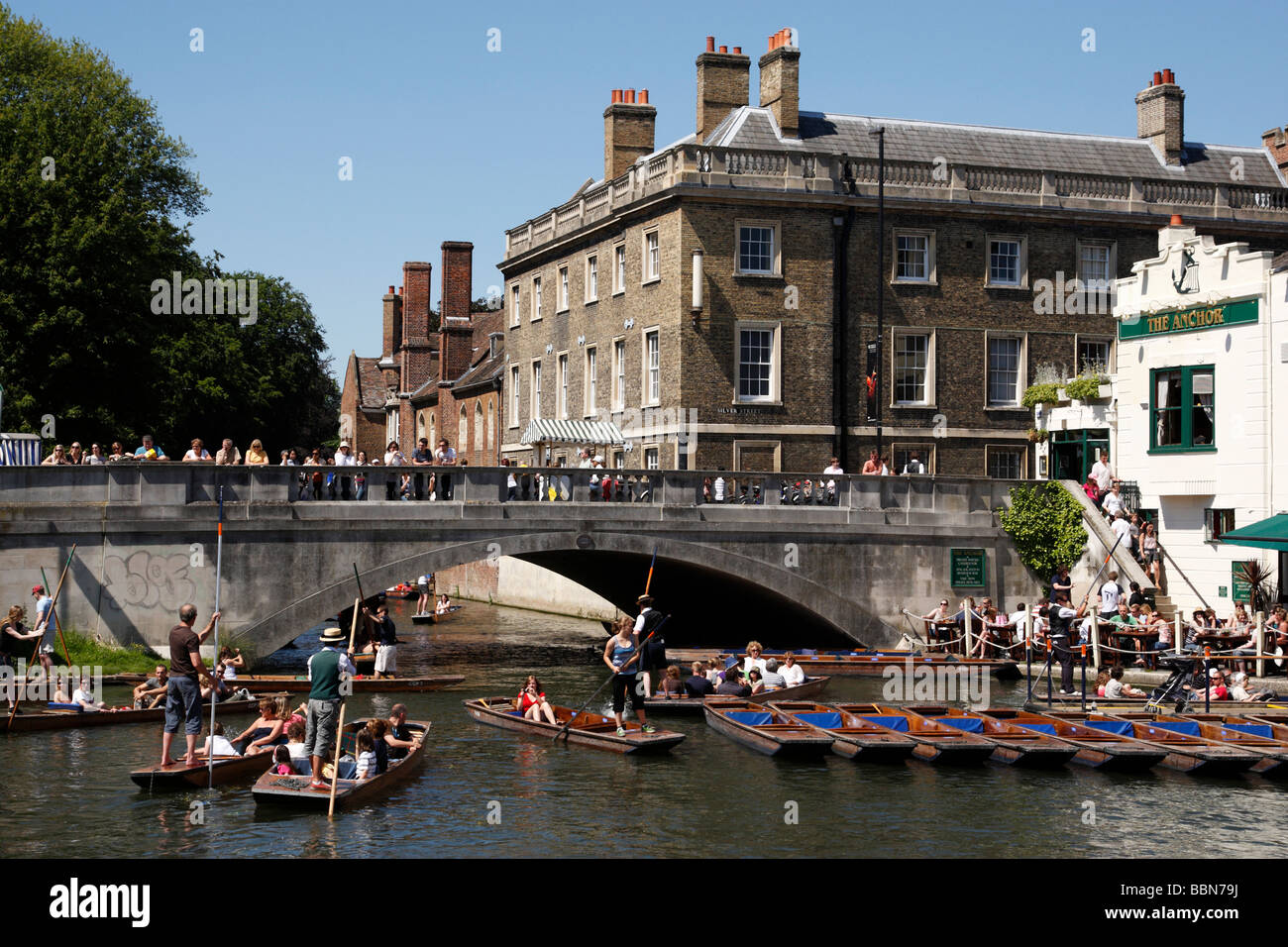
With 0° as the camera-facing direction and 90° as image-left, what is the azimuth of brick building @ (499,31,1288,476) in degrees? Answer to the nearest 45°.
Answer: approximately 0°

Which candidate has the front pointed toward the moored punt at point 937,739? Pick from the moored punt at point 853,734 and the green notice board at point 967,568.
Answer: the green notice board

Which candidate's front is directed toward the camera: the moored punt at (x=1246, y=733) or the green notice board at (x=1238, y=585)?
the green notice board

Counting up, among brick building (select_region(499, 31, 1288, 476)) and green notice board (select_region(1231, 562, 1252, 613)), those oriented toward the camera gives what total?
2

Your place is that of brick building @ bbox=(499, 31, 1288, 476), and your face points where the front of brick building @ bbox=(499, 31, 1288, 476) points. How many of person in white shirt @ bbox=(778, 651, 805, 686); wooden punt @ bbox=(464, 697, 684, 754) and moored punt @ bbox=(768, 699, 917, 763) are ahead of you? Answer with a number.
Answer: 3

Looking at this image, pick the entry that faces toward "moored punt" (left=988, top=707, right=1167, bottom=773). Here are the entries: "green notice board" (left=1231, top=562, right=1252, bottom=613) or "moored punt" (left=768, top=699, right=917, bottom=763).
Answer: the green notice board

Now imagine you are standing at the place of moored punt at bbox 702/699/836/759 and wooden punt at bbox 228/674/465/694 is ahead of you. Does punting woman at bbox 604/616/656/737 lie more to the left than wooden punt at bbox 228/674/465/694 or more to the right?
left

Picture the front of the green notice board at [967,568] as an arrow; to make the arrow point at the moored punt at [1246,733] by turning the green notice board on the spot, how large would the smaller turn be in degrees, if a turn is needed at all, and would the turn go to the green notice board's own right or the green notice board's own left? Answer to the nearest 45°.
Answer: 0° — it already faces it

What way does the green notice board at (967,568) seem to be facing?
toward the camera

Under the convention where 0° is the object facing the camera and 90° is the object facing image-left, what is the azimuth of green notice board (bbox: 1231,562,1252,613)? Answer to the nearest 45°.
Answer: approximately 0°

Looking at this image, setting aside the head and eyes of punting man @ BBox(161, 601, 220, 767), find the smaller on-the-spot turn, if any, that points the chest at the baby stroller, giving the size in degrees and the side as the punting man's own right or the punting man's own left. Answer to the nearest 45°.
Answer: approximately 45° to the punting man's own right

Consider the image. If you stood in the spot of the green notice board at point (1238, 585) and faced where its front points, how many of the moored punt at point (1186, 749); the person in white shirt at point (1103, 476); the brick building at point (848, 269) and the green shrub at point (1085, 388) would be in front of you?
1

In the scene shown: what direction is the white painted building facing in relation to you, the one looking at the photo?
facing the viewer and to the left of the viewer

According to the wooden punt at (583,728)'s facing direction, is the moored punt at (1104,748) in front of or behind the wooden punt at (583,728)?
behind

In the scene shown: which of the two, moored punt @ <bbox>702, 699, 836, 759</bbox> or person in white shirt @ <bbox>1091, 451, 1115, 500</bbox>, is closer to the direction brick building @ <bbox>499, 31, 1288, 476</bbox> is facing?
the moored punt
